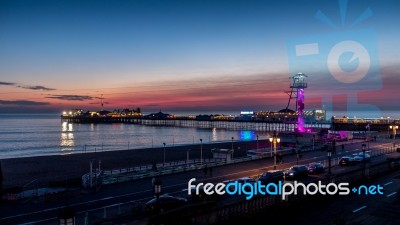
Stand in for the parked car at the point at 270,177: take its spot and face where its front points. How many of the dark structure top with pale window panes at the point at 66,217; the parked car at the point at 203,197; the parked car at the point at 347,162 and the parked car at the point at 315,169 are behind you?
2

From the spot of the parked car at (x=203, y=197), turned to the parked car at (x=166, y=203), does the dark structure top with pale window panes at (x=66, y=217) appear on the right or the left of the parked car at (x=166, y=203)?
left
